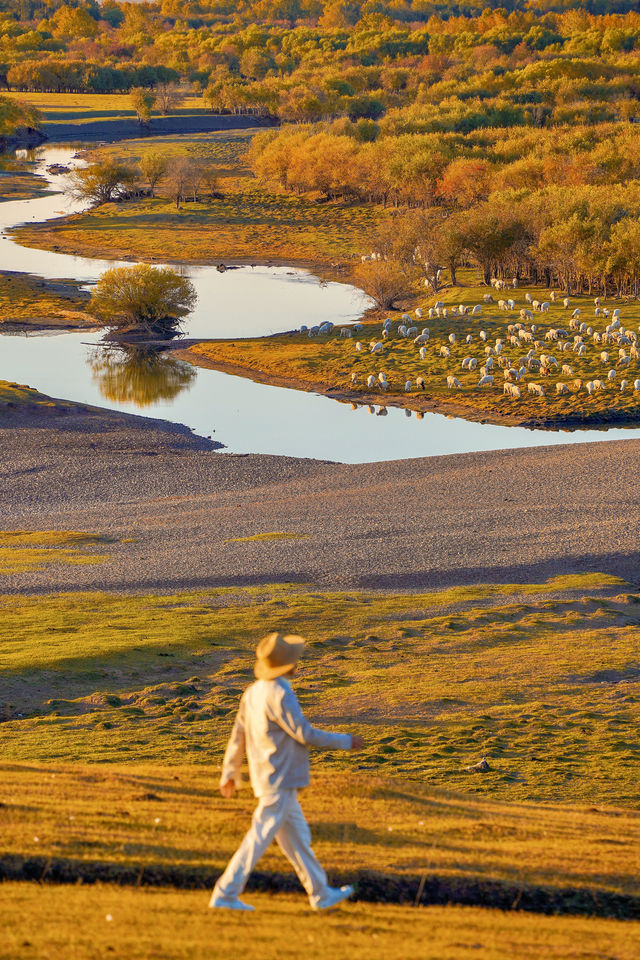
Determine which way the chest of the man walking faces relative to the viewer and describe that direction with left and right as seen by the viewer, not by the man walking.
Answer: facing away from the viewer and to the right of the viewer
